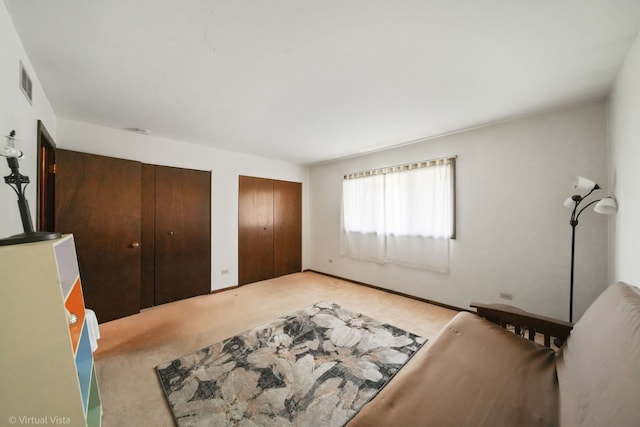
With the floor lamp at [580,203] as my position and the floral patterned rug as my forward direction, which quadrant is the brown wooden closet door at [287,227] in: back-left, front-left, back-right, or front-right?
front-right

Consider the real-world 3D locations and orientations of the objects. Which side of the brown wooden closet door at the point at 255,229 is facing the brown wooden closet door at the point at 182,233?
right

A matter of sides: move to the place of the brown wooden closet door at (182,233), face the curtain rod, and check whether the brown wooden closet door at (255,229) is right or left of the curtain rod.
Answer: left

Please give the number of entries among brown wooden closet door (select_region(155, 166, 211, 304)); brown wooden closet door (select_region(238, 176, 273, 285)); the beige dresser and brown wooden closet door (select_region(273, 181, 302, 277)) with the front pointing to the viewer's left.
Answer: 0

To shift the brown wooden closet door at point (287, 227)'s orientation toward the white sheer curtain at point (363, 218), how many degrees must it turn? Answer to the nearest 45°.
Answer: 0° — it already faces it

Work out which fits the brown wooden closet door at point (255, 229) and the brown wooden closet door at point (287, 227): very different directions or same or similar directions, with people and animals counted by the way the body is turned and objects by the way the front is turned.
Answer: same or similar directions

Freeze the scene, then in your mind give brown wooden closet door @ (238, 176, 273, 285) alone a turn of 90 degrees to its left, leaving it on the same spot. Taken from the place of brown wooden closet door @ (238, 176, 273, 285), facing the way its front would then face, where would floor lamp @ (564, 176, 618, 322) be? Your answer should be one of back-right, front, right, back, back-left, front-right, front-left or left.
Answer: right

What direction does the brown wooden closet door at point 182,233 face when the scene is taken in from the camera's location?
facing the viewer and to the right of the viewer

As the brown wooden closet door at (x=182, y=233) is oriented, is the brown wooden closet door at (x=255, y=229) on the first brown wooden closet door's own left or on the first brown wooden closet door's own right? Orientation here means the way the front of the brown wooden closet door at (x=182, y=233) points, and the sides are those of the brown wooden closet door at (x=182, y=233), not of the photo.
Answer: on the first brown wooden closet door's own left

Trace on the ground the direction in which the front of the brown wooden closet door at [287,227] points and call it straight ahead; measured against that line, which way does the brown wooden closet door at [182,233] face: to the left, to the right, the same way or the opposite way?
the same way

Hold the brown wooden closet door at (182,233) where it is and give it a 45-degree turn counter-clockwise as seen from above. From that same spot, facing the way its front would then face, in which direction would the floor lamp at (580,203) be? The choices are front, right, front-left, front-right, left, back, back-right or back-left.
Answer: front-right

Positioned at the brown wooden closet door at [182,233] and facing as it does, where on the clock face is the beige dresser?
The beige dresser is roughly at 2 o'clock from the brown wooden closet door.

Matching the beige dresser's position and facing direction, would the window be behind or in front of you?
in front

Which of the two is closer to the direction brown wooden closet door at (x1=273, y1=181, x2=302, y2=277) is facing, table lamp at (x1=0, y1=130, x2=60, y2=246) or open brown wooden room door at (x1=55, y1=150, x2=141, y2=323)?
the table lamp

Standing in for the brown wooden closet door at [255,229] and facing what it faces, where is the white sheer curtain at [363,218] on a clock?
The white sheer curtain is roughly at 11 o'clock from the brown wooden closet door.

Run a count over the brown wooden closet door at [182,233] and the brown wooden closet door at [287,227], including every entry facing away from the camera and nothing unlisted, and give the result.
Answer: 0

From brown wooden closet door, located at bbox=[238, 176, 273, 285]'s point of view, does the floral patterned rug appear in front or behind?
in front

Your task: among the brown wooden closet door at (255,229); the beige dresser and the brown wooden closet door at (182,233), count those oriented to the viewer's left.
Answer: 0

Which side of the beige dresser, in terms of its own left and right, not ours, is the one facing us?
right
